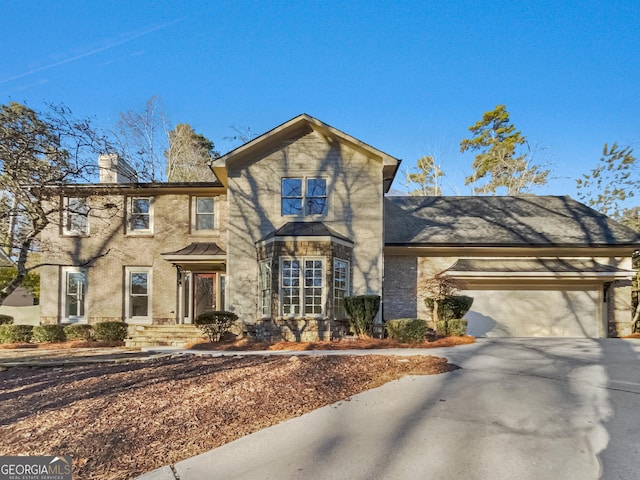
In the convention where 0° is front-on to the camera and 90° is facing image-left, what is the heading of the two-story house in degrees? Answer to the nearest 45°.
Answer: approximately 0°

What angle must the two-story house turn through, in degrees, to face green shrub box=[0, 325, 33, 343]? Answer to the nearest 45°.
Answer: approximately 90° to its right

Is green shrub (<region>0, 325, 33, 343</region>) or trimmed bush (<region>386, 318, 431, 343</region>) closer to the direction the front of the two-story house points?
the trimmed bush

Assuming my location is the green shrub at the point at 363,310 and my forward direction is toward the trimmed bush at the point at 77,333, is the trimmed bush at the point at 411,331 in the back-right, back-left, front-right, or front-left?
back-left

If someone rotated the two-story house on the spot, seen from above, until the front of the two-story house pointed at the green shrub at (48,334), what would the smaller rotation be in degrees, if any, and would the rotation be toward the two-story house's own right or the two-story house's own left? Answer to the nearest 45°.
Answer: approximately 90° to the two-story house's own right

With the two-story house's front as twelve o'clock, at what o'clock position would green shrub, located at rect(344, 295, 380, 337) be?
The green shrub is roughly at 11 o'clock from the two-story house.

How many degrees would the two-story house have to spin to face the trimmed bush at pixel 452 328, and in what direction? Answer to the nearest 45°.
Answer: approximately 45° to its left
